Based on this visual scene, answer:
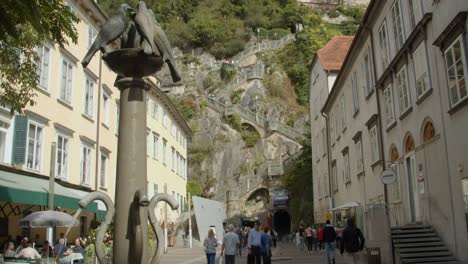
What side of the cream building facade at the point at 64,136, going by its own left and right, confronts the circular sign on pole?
front

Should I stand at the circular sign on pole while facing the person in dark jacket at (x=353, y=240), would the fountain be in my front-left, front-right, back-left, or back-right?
front-left

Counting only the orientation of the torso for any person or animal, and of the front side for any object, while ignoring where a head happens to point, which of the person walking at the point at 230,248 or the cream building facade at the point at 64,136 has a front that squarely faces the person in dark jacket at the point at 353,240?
the cream building facade

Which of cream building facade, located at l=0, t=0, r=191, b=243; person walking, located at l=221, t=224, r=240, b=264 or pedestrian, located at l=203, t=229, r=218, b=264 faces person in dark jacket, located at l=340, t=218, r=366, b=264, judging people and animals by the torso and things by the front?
the cream building facade

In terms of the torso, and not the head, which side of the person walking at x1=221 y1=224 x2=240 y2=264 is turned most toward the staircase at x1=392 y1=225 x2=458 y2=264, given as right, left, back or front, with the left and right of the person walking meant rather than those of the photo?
right

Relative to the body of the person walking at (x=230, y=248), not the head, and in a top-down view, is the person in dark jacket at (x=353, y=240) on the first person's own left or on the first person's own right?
on the first person's own right

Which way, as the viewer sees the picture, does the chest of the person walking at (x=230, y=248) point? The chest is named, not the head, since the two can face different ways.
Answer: away from the camera

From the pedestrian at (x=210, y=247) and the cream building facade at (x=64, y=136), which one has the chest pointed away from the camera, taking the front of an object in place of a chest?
the pedestrian

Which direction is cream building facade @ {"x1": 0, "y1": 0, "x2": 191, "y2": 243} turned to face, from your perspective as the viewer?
facing the viewer and to the right of the viewer

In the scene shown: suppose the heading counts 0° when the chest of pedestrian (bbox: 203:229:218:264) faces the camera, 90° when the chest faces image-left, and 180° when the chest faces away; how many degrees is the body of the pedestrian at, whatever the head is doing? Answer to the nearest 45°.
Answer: approximately 180°

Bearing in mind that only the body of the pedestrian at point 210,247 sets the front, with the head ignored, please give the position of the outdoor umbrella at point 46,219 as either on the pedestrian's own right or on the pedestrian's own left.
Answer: on the pedestrian's own left

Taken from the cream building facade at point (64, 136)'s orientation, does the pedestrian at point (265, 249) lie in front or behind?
in front

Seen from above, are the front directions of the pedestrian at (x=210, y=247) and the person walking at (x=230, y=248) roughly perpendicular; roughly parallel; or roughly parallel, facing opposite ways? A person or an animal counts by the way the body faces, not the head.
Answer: roughly parallel

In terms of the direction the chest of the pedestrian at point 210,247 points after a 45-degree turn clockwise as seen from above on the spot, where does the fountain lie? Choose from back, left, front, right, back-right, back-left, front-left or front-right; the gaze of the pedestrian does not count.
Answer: back-right

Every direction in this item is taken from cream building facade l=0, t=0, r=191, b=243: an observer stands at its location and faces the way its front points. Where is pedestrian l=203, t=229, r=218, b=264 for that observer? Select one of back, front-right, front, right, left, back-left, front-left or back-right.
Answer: front

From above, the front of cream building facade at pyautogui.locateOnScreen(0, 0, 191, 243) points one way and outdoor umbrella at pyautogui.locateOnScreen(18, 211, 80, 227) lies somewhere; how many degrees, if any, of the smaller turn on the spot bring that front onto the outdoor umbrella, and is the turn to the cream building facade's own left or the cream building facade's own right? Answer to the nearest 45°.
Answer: approximately 45° to the cream building facade's own right

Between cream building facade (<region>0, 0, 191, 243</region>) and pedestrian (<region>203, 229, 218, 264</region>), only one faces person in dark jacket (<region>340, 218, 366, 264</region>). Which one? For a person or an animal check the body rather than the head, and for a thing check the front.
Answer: the cream building facade
